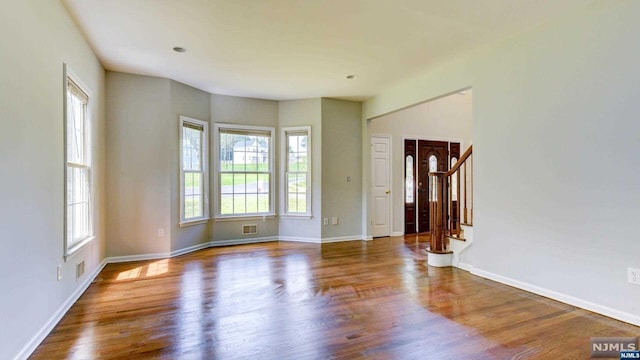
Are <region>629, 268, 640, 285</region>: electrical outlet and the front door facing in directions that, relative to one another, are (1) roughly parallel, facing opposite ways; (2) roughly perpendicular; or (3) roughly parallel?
roughly perpendicular

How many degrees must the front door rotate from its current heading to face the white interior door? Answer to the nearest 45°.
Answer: approximately 90° to its right

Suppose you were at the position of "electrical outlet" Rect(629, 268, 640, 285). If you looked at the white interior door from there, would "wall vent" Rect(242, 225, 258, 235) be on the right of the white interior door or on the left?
left

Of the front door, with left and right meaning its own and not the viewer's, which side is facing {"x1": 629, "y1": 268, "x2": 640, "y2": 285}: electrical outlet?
front

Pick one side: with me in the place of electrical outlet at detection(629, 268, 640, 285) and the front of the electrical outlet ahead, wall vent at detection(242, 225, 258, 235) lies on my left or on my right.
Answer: on my right

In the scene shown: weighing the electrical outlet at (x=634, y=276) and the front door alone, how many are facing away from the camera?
0

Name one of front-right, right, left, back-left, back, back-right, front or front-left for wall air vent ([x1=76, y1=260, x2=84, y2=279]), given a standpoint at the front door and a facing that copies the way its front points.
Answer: right

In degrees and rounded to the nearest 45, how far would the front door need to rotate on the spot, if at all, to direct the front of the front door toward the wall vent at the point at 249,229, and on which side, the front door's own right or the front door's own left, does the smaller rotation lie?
approximately 90° to the front door's own right

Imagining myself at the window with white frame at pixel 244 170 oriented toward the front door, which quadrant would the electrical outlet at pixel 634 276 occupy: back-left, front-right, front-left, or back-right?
front-right

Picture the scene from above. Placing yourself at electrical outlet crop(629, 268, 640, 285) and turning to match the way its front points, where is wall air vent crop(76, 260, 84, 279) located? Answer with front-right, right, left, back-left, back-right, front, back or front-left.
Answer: front-right

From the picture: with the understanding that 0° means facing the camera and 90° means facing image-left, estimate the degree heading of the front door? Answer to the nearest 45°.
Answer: approximately 315°
